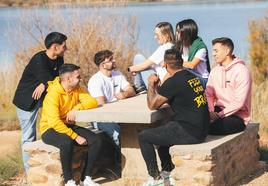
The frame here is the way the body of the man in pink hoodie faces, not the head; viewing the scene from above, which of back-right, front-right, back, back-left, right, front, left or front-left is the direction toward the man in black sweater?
front-right

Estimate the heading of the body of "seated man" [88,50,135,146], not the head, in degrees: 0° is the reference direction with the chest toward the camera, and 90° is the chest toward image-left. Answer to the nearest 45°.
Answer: approximately 315°

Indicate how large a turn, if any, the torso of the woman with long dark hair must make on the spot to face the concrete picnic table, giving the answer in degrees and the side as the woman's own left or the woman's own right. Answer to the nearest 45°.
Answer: approximately 45° to the woman's own left

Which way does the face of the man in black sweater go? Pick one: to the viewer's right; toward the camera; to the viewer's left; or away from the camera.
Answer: to the viewer's right

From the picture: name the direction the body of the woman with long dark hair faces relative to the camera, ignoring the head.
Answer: to the viewer's left

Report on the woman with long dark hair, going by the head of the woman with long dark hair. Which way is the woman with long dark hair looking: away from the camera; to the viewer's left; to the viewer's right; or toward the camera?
to the viewer's left

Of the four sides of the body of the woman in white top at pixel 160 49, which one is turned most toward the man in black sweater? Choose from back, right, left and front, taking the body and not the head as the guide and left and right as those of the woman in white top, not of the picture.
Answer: front

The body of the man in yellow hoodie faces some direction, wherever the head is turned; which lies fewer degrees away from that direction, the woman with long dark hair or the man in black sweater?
the woman with long dark hair

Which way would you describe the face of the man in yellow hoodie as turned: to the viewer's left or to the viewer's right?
to the viewer's right

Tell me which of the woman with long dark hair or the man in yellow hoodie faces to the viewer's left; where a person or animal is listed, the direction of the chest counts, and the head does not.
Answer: the woman with long dark hair
